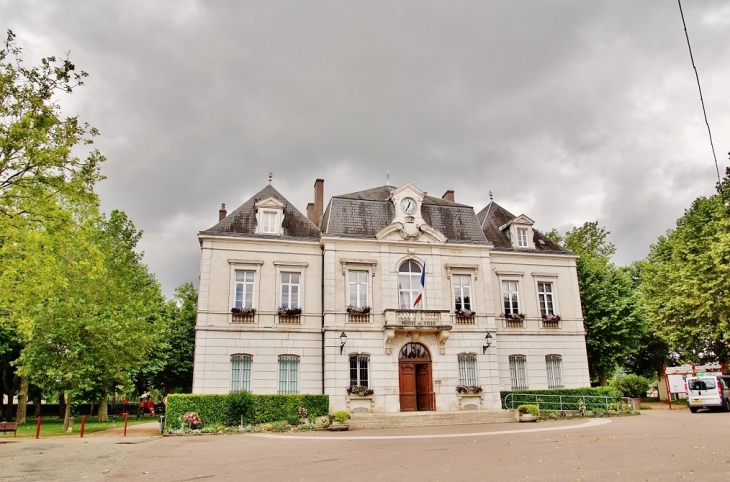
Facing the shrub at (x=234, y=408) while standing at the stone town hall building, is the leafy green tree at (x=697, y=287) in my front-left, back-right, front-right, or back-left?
back-left

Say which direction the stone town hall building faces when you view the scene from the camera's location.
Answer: facing the viewer

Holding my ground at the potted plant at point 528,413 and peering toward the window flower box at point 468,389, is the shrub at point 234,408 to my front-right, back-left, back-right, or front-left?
front-left

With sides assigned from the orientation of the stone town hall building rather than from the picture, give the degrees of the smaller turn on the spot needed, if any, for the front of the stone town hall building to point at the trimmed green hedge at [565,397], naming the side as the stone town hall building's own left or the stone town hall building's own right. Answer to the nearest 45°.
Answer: approximately 90° to the stone town hall building's own left

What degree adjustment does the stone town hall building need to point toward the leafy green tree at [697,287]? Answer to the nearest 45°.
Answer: approximately 90° to its left

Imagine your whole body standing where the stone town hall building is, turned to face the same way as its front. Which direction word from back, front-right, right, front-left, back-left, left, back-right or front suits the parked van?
left

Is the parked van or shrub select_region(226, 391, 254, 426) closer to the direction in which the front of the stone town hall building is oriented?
the shrub
